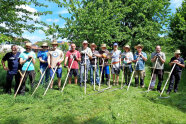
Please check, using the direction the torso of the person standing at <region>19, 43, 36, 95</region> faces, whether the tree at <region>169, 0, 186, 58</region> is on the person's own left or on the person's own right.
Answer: on the person's own left

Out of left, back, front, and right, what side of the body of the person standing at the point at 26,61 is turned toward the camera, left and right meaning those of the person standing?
front

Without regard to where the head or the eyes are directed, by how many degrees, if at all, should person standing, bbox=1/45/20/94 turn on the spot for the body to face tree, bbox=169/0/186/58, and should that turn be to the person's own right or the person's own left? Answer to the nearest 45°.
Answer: approximately 90° to the person's own left

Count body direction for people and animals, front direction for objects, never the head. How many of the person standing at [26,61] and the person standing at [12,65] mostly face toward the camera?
2

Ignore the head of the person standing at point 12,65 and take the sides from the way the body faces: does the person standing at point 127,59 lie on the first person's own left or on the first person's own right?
on the first person's own left

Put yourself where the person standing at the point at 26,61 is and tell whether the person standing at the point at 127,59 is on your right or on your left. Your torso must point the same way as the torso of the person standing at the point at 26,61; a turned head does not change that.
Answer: on your left

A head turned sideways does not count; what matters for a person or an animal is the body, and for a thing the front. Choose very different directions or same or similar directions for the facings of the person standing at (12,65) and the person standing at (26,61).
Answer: same or similar directions

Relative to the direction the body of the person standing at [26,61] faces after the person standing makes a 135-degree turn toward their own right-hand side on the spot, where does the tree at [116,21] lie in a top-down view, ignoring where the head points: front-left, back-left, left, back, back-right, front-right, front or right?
right

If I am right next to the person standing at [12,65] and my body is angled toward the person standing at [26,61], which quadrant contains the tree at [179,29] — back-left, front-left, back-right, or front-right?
front-left
